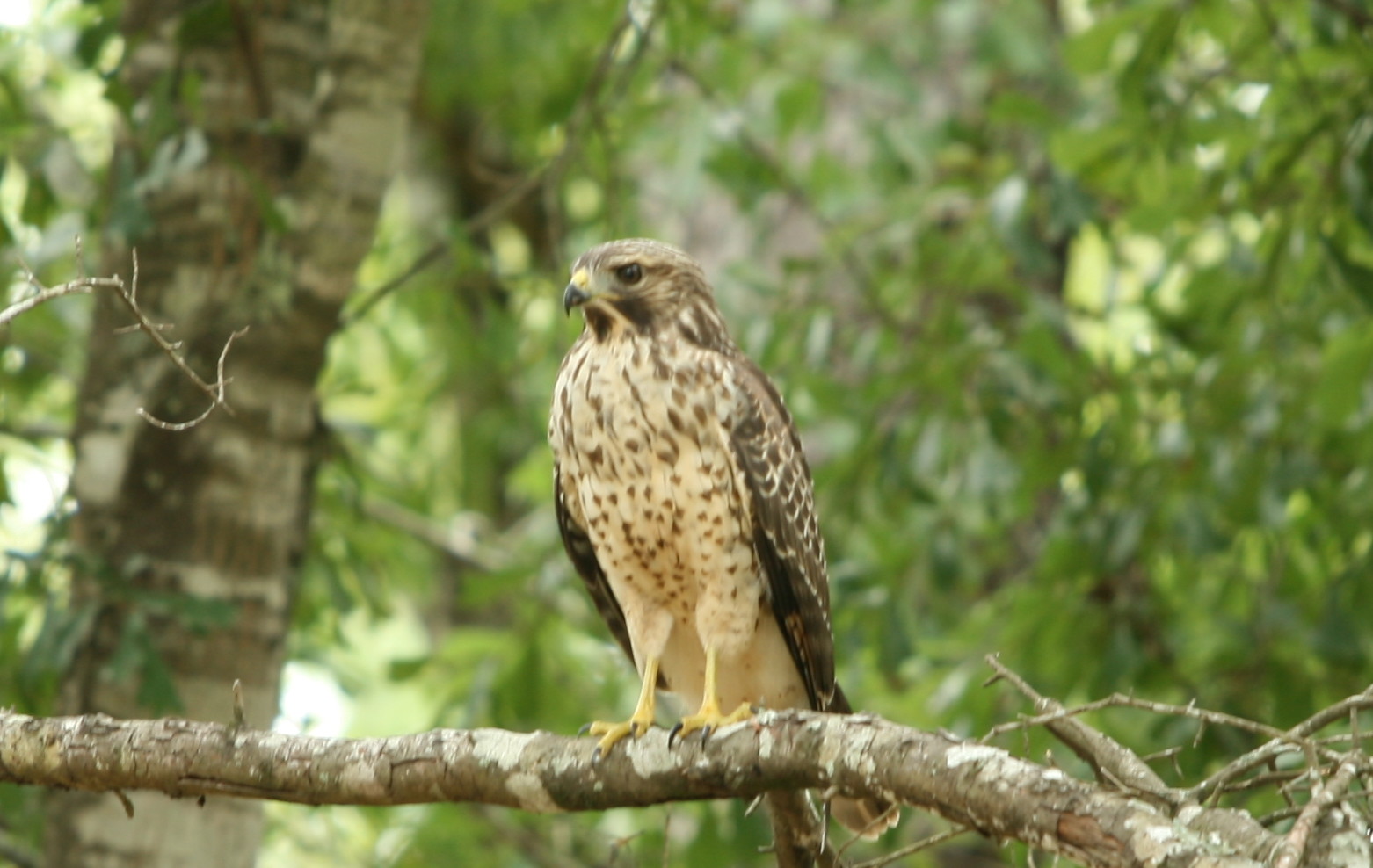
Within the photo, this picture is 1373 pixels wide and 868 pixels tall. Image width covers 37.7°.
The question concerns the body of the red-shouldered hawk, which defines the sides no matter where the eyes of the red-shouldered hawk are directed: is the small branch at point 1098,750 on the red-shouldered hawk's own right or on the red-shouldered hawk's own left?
on the red-shouldered hawk's own left

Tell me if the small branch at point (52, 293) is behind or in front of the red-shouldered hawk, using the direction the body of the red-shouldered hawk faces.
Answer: in front

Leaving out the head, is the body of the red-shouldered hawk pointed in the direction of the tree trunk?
no

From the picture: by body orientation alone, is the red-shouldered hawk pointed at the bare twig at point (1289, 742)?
no

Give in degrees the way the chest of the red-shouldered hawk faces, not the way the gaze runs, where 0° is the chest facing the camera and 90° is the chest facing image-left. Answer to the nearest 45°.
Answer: approximately 45°

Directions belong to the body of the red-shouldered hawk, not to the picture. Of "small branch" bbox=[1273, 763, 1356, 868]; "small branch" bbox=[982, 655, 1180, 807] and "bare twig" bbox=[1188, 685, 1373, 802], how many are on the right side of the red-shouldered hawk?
0

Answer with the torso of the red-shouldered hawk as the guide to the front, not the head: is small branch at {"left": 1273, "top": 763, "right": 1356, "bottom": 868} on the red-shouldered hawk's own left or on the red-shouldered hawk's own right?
on the red-shouldered hawk's own left
